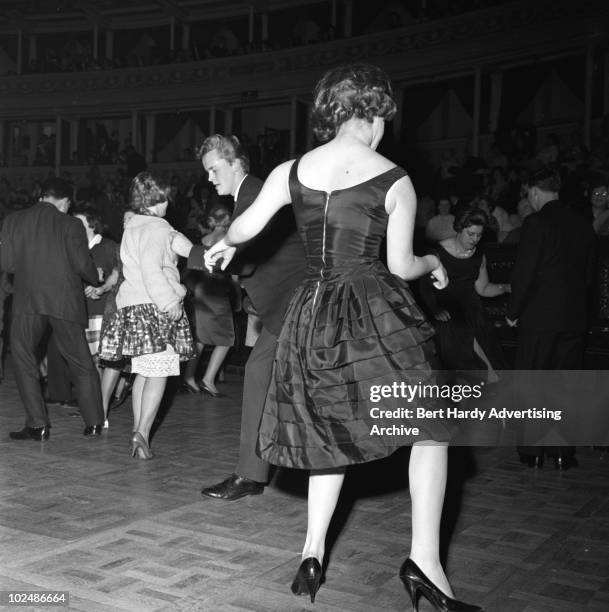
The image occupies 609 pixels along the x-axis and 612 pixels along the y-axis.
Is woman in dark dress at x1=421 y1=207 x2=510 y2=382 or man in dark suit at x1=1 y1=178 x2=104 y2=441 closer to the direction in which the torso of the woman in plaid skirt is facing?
the woman in dark dress

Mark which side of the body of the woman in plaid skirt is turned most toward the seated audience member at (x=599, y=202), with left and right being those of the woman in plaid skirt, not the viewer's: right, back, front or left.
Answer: front

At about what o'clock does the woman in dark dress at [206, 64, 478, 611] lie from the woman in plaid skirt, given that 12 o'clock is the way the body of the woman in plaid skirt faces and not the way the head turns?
The woman in dark dress is roughly at 4 o'clock from the woman in plaid skirt.

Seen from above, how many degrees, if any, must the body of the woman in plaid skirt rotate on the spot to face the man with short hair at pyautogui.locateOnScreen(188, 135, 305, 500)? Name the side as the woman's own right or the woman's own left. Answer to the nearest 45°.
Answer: approximately 90° to the woman's own right

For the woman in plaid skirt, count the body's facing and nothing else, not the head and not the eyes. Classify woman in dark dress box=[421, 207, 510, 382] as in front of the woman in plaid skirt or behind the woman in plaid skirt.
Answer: in front

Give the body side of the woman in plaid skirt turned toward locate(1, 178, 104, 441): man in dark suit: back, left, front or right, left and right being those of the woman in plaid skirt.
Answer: left

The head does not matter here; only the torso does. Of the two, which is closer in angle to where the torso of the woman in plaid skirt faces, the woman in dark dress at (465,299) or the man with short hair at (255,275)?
the woman in dark dress

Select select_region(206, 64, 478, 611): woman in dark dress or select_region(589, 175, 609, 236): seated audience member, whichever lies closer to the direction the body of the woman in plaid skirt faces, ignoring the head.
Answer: the seated audience member

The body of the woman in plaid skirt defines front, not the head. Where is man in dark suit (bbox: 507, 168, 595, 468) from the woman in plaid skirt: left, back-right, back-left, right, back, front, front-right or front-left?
front-right

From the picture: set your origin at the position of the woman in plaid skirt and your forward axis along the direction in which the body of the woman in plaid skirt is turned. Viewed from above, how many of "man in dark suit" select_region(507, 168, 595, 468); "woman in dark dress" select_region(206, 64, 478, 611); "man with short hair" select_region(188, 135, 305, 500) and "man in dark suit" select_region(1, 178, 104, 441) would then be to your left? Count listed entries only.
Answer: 1

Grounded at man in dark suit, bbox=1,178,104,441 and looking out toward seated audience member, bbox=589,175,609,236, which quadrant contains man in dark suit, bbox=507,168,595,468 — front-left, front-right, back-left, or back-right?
front-right

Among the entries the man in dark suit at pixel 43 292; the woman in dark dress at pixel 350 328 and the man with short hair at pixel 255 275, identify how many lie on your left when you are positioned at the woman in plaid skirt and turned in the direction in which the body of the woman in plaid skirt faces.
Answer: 1

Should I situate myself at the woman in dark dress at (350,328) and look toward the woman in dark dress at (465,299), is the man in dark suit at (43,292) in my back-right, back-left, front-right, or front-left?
front-left

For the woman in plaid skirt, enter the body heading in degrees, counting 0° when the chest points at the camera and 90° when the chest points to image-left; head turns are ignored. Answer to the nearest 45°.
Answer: approximately 225°

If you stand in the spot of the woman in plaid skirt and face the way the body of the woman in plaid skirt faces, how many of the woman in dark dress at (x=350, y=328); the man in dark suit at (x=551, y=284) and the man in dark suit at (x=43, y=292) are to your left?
1
